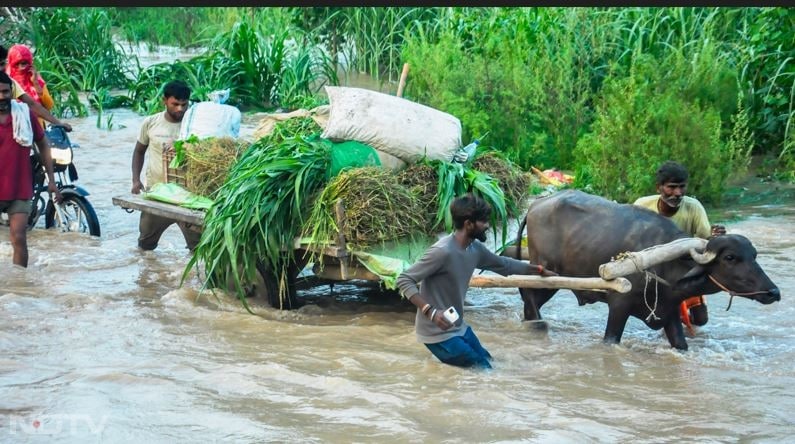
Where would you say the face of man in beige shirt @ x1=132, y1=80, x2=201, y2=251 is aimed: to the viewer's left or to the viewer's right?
to the viewer's right

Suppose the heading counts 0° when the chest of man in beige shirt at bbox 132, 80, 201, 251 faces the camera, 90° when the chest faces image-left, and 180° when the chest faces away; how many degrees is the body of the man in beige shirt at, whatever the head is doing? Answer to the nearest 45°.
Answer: approximately 315°

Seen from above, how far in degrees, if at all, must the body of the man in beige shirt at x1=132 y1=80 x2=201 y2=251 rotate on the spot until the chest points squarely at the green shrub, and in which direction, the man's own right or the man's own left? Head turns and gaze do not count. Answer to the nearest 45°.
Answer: approximately 45° to the man's own left

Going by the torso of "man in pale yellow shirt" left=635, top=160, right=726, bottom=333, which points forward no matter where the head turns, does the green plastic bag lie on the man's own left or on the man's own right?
on the man's own right

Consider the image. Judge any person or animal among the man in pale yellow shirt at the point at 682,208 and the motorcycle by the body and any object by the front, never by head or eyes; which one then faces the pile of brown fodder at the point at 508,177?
the motorcycle

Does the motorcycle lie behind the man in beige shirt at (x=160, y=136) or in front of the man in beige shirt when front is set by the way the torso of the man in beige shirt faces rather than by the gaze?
behind

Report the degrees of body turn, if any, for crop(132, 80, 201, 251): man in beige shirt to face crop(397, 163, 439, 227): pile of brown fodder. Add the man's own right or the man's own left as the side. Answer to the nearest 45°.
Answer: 0° — they already face it

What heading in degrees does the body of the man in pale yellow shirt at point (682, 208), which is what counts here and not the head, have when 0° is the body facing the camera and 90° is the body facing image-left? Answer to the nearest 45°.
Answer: approximately 0°
